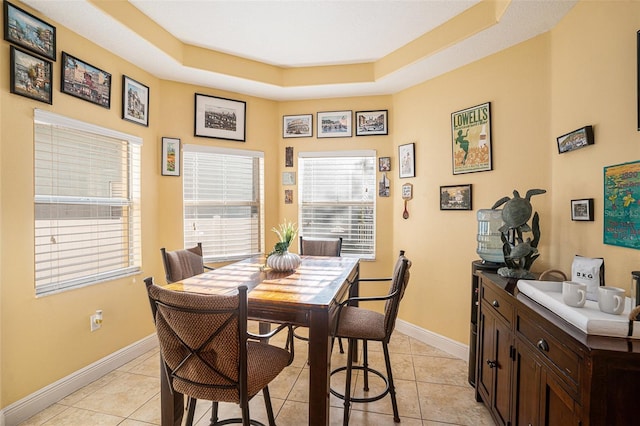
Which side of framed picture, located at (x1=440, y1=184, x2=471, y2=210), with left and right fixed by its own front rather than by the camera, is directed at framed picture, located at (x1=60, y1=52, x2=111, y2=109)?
front

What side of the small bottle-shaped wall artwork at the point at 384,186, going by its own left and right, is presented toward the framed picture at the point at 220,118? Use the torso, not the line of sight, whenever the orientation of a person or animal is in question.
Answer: right

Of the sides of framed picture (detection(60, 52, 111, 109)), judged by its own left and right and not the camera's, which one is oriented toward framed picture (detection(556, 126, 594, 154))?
front

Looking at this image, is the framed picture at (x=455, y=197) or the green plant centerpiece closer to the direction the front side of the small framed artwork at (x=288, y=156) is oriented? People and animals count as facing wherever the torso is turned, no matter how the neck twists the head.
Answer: the green plant centerpiece

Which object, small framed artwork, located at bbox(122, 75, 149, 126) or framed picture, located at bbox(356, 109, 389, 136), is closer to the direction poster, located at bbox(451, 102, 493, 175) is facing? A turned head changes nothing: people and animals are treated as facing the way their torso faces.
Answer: the small framed artwork

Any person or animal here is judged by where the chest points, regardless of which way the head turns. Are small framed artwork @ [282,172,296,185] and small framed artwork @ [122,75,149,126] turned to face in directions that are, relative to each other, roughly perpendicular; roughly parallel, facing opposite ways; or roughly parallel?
roughly perpendicular

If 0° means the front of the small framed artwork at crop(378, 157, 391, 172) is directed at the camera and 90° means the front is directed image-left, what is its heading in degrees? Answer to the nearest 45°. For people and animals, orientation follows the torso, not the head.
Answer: approximately 0°

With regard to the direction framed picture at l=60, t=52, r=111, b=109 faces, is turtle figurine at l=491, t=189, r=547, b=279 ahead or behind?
ahead

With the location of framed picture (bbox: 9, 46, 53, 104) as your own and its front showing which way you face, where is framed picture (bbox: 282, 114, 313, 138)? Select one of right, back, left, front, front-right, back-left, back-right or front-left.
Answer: front-left

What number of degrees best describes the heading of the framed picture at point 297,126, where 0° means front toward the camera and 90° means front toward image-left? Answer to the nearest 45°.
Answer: approximately 0°
